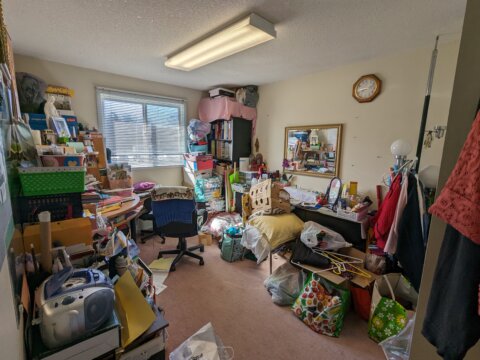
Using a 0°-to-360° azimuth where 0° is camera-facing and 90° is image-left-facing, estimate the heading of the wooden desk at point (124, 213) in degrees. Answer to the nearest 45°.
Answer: approximately 315°

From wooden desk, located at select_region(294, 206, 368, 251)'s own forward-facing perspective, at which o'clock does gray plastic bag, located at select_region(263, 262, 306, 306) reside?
The gray plastic bag is roughly at 12 o'clock from the wooden desk.

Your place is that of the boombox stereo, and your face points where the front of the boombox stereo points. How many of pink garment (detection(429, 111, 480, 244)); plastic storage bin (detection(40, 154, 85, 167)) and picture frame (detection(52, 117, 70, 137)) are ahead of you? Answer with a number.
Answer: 1

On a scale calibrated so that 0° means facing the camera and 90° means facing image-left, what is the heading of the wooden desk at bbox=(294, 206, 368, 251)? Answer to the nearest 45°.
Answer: approximately 45°

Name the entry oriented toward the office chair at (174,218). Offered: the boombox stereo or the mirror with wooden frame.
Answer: the mirror with wooden frame

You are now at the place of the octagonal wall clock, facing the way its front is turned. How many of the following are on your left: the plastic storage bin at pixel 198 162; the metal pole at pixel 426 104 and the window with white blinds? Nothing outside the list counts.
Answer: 1

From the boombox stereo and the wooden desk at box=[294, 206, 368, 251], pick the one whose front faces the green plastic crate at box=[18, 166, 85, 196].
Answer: the wooden desk

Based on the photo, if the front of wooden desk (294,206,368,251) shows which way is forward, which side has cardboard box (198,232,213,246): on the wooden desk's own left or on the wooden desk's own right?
on the wooden desk's own right

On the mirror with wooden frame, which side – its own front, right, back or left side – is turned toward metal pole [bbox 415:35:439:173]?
left
